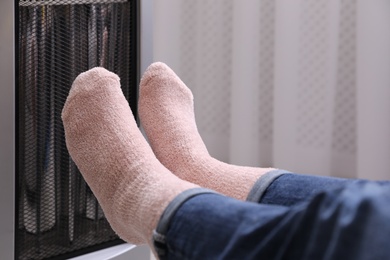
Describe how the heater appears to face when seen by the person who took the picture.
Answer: facing the viewer and to the right of the viewer
